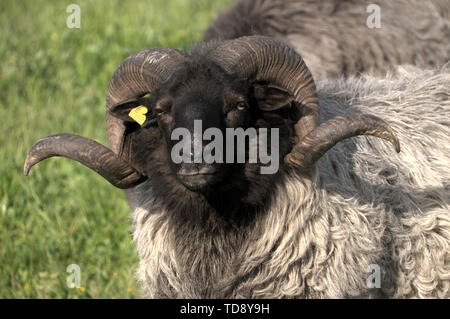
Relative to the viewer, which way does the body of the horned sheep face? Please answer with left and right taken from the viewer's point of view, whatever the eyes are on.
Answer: facing the viewer and to the left of the viewer
